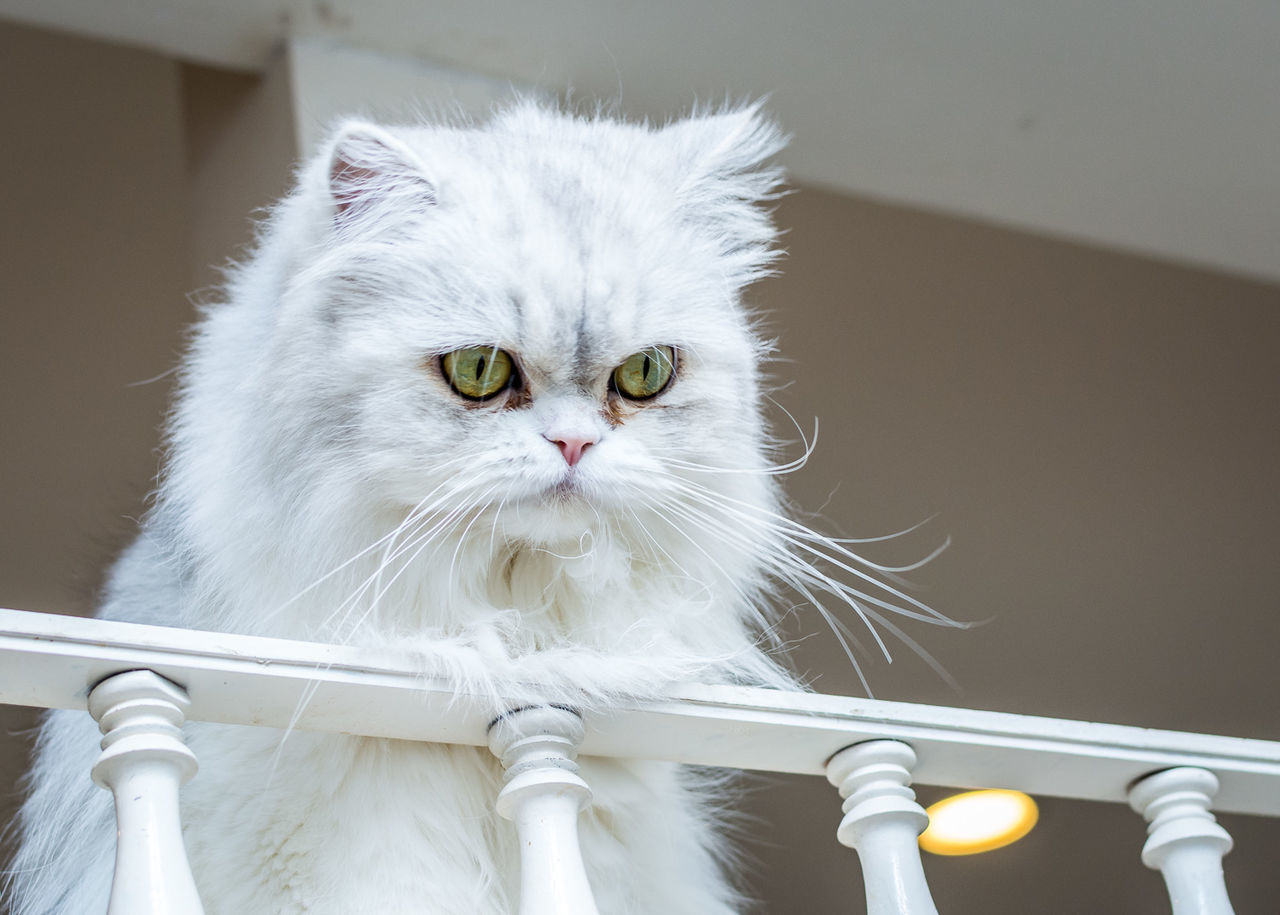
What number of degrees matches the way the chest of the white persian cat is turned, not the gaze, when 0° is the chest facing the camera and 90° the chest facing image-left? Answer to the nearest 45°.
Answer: approximately 315°
